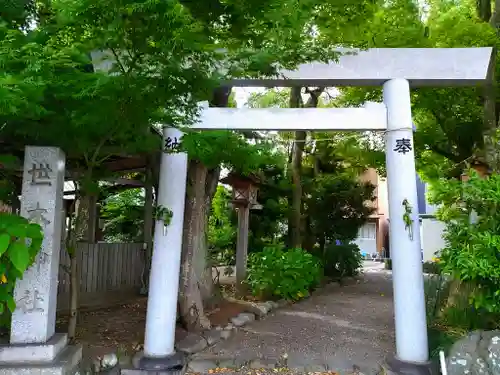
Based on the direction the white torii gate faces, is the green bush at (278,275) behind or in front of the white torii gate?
behind

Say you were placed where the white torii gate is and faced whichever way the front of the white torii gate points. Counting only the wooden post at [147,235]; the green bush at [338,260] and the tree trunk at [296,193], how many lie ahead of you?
0

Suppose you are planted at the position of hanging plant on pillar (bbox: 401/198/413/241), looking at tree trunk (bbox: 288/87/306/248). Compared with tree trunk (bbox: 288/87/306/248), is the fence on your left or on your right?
left

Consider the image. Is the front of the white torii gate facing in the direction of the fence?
no

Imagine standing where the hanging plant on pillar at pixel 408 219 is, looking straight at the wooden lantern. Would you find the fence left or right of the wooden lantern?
left

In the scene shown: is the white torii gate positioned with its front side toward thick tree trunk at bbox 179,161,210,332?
no

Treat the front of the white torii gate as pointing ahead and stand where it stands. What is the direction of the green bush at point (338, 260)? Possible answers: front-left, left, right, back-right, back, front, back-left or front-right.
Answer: back

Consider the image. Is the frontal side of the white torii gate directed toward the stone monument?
no

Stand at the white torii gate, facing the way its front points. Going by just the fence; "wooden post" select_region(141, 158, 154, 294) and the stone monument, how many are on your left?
0

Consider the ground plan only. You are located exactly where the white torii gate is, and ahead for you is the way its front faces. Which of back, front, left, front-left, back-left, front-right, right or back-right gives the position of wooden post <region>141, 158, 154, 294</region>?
back-right

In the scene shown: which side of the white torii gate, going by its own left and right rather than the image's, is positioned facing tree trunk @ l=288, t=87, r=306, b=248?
back

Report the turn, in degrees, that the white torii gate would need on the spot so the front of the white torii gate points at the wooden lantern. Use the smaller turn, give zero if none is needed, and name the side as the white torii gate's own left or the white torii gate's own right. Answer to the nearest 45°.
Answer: approximately 135° to the white torii gate's own right

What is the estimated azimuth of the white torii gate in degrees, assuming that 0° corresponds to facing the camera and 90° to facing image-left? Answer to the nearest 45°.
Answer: approximately 0°

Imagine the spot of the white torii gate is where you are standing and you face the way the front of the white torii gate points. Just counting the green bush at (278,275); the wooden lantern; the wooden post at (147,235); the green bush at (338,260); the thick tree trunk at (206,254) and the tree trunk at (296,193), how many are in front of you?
0
